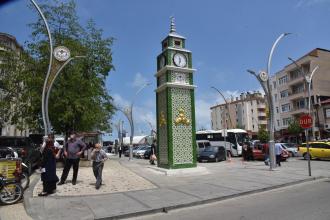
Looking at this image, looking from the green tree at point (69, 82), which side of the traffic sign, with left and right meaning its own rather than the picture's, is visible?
right

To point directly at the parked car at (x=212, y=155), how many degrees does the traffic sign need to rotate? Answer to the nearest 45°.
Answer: approximately 135° to its right

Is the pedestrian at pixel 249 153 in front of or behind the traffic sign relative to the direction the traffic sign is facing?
behind

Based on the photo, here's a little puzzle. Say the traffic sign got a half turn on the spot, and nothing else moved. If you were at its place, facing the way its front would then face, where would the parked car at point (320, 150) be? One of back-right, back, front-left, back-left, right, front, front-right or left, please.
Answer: front

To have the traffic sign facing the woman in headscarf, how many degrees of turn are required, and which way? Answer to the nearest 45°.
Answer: approximately 45° to its right

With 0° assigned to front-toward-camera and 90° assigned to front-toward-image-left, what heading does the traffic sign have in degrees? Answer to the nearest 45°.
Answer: approximately 0°

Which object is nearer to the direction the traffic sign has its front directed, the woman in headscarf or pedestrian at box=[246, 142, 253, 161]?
the woman in headscarf

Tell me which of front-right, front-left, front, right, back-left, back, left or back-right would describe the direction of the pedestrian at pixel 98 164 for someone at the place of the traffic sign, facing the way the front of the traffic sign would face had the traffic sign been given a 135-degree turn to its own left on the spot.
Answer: back

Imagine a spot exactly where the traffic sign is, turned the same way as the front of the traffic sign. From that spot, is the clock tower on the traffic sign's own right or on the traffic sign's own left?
on the traffic sign's own right

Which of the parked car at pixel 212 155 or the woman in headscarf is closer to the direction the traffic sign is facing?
the woman in headscarf
